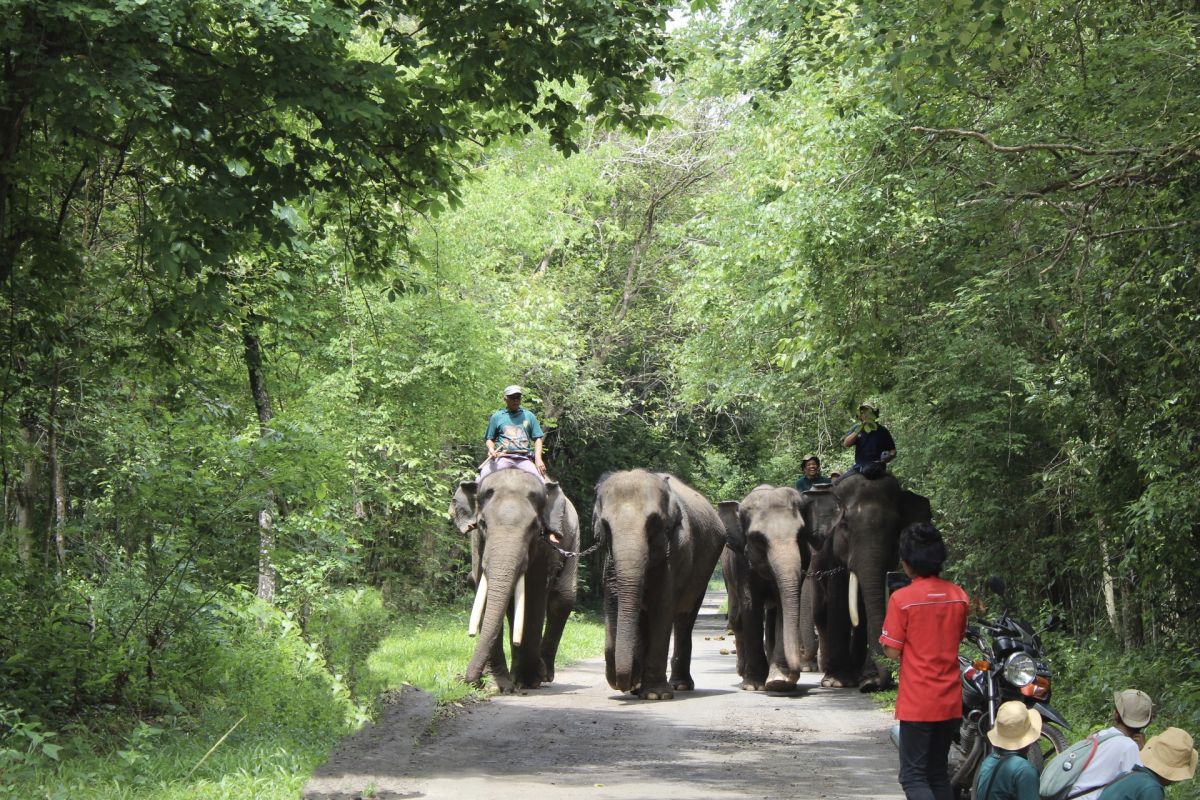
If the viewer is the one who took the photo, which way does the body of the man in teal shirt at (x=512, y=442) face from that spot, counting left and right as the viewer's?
facing the viewer

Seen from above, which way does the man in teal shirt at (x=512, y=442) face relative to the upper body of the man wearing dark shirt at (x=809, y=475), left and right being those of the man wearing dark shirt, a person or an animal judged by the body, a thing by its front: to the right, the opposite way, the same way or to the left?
the same way

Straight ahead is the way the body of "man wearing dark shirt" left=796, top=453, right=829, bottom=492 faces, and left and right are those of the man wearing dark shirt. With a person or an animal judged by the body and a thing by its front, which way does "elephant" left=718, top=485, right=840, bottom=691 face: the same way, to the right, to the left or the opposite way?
the same way

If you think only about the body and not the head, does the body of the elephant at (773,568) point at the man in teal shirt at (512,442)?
no

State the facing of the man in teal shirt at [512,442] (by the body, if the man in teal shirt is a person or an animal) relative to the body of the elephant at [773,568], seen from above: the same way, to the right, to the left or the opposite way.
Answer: the same way

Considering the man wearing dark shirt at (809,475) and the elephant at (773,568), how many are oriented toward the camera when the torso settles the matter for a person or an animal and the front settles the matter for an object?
2

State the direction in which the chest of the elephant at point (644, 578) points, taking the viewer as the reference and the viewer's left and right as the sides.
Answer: facing the viewer and to the left of the viewer

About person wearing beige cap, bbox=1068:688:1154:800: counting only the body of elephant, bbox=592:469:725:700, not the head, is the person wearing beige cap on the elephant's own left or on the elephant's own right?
on the elephant's own left

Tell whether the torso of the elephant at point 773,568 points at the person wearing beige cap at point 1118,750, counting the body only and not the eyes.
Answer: yes

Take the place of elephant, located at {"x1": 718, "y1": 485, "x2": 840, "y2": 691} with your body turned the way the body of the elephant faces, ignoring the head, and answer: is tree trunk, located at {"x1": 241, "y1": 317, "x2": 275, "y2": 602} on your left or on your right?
on your right

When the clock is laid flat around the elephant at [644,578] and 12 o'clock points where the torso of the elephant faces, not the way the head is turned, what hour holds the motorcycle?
The motorcycle is roughly at 10 o'clock from the elephant.

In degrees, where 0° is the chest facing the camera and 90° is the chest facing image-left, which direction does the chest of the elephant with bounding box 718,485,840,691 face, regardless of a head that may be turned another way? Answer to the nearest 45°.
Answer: approximately 0°

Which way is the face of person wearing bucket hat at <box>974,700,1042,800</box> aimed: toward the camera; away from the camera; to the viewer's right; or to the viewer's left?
away from the camera

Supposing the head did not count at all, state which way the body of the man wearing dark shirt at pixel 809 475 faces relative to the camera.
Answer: toward the camera

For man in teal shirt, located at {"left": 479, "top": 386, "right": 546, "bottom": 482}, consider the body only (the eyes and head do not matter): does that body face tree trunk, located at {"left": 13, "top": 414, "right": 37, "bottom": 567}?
no

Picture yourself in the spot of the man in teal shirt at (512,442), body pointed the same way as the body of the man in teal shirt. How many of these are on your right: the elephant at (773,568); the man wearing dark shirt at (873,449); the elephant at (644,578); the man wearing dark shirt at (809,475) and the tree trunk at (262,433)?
1

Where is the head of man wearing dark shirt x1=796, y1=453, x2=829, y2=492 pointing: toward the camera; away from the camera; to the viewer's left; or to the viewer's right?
toward the camera
